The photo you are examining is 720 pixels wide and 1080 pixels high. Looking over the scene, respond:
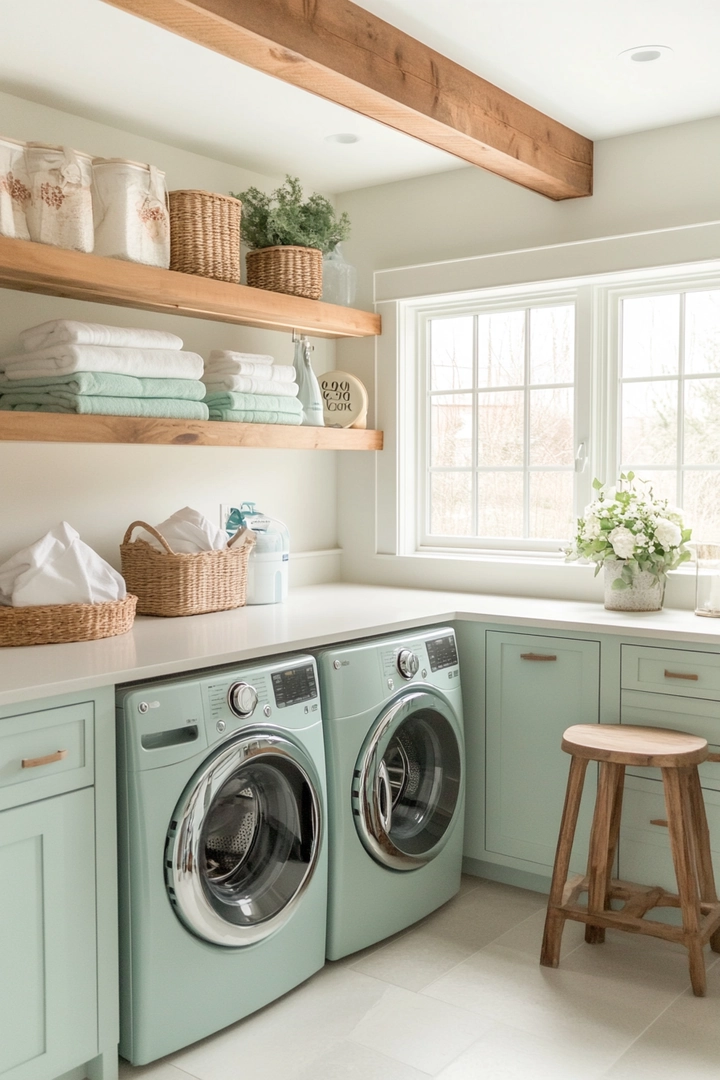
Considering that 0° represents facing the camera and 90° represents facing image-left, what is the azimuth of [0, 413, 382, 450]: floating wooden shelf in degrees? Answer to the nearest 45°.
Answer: approximately 315°

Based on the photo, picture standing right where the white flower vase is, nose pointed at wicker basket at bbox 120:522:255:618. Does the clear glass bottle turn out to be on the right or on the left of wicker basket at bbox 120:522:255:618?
right
